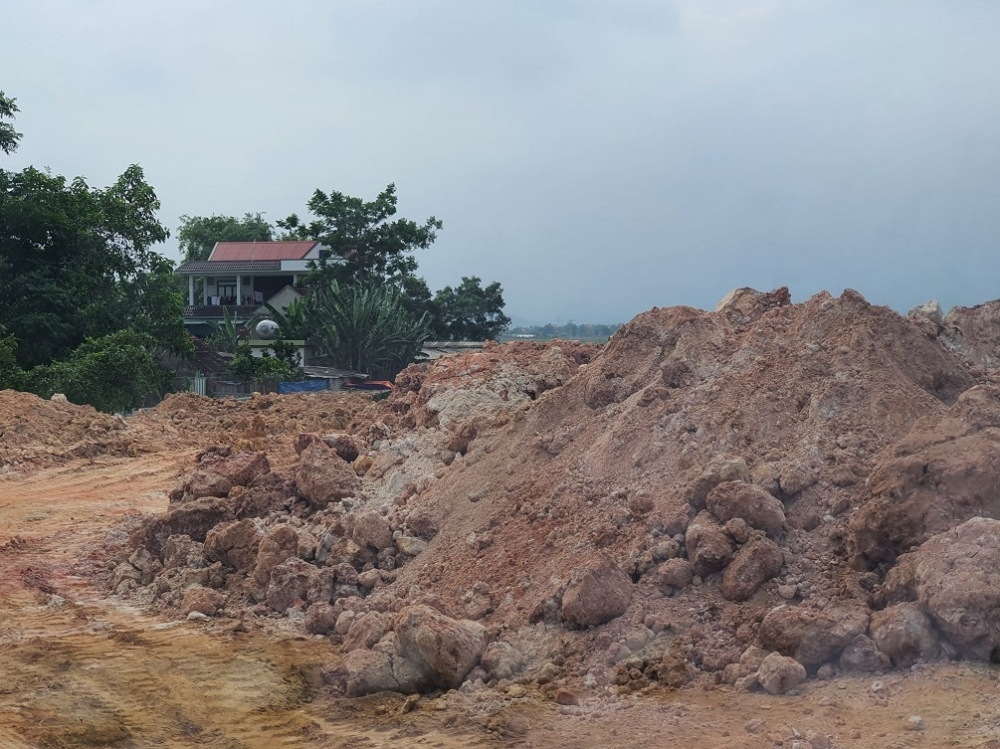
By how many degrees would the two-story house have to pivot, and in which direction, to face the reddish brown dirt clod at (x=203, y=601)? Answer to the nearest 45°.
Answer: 0° — it already faces it

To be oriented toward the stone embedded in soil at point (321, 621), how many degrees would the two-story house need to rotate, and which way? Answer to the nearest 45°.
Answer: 0° — it already faces it

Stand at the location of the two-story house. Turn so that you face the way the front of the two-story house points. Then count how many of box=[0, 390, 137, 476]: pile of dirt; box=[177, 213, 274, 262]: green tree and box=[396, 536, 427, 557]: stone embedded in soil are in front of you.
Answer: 2

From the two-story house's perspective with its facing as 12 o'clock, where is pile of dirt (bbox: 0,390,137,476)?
The pile of dirt is roughly at 12 o'clock from the two-story house.

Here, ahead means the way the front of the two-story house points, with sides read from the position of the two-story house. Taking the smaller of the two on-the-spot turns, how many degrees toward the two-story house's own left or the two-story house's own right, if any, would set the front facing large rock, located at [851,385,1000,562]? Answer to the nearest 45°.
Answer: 0° — it already faces it

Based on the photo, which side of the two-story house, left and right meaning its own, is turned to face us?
front

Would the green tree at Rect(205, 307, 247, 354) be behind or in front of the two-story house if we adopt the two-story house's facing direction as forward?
in front

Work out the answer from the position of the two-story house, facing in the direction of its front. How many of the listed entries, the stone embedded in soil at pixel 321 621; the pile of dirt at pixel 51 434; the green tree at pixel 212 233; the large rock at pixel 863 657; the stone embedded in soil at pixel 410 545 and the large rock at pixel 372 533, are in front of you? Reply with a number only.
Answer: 5

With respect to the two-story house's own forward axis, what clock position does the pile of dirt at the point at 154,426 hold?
The pile of dirt is roughly at 12 o'clock from the two-story house.

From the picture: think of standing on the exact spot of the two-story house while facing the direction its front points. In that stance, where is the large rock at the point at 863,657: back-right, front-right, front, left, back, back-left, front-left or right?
front

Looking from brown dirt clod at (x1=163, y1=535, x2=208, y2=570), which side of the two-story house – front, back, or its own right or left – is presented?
front

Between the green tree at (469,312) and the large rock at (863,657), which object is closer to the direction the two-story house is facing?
the large rock

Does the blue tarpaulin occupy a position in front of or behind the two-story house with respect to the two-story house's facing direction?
in front

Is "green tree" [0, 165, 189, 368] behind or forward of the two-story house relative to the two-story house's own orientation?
forward

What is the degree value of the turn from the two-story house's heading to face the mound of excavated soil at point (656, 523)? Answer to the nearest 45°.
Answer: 0° — it already faces it

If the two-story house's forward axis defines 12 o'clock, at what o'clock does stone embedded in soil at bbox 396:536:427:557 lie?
The stone embedded in soil is roughly at 12 o'clock from the two-story house.
